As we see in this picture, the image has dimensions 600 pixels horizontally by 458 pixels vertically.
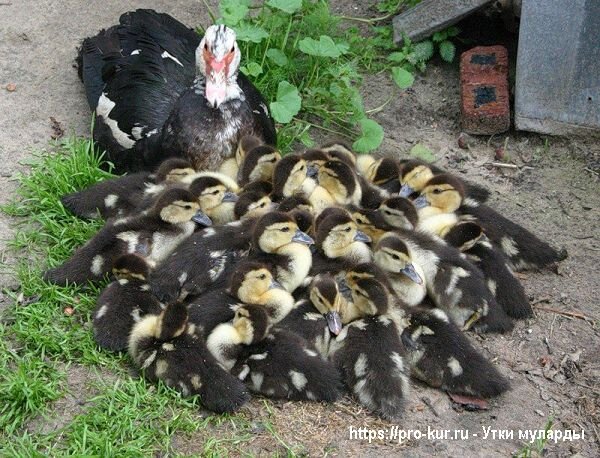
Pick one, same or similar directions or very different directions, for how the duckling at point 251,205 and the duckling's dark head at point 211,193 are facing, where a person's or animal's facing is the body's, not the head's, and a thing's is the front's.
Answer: same or similar directions

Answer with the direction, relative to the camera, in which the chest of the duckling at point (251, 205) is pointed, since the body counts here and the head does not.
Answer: to the viewer's right

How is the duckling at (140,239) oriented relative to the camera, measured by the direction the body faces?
to the viewer's right

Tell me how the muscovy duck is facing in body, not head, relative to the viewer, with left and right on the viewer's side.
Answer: facing the viewer and to the right of the viewer

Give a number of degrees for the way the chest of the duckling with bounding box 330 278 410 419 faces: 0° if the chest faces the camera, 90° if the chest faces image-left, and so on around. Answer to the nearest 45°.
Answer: approximately 180°

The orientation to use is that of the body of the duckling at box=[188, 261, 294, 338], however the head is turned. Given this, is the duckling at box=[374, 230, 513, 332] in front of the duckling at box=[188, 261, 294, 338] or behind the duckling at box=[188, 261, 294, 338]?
in front

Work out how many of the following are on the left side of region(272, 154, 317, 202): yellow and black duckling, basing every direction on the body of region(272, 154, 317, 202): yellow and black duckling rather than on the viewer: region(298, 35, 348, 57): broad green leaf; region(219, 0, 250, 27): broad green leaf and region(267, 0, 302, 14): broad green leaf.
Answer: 3

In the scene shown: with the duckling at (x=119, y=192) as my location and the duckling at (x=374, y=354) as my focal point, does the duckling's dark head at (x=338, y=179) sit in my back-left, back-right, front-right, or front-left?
front-left

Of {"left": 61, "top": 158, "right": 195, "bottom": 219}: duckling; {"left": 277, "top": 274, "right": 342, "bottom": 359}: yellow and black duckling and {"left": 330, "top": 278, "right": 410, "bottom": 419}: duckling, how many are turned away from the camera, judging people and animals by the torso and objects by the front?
1

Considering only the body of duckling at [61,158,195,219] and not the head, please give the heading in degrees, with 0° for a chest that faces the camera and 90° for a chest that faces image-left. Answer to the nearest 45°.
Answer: approximately 270°

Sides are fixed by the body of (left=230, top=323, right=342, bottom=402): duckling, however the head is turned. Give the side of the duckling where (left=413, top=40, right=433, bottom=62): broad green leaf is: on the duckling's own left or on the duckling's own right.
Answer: on the duckling's own right

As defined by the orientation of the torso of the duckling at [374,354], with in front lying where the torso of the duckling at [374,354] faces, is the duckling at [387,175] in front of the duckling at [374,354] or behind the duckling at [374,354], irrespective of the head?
in front
